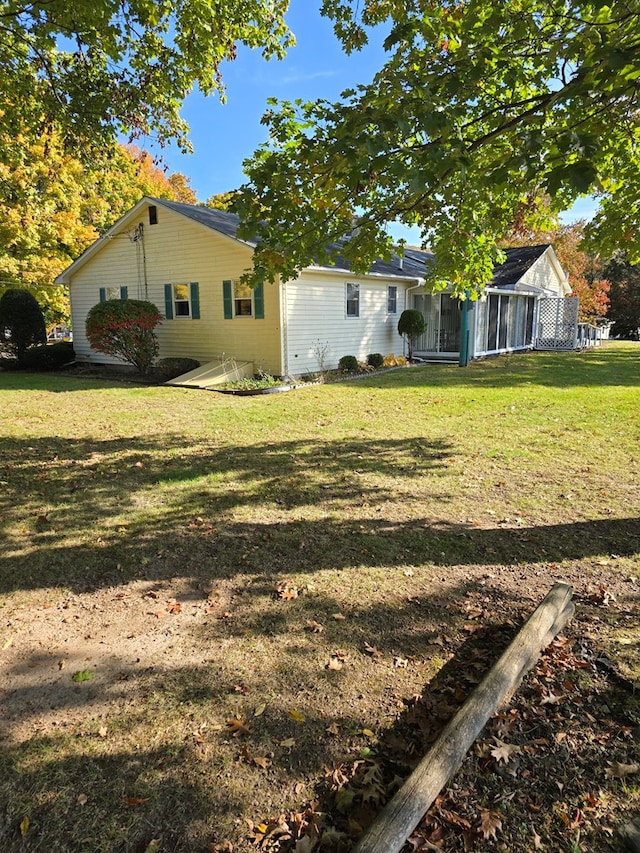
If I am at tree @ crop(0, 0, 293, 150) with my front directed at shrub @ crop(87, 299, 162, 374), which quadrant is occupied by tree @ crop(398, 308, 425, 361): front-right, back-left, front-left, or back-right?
front-right

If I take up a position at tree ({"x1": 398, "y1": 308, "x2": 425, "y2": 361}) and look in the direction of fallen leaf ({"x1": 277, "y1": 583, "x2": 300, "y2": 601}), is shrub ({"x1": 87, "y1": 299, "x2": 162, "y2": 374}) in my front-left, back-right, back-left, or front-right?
front-right
